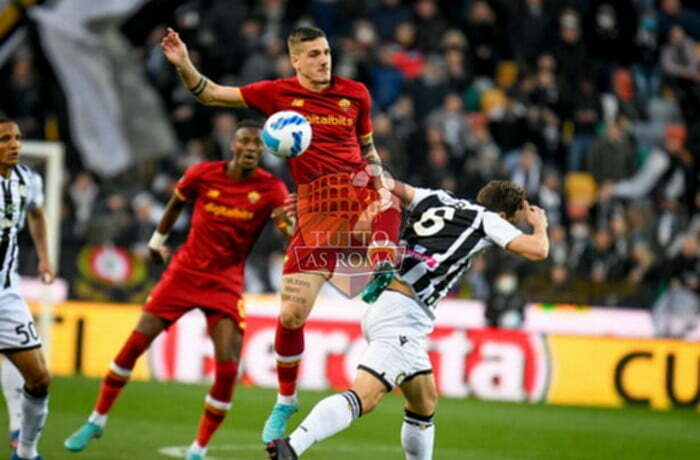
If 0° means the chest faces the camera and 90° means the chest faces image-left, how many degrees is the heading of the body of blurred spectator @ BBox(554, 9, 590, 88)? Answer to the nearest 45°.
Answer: approximately 0°

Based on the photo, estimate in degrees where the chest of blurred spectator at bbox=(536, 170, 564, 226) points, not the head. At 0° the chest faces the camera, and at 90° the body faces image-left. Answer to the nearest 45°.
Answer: approximately 0°

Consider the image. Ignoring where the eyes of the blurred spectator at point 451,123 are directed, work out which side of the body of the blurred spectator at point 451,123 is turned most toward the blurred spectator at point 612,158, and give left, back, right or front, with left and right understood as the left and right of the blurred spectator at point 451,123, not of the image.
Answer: left

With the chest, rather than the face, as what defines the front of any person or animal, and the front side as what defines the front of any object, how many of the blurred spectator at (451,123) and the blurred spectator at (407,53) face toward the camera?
2

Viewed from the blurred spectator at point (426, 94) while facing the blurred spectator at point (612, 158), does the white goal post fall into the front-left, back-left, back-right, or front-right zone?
back-right

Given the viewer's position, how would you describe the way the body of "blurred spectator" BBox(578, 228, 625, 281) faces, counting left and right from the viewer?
facing the viewer

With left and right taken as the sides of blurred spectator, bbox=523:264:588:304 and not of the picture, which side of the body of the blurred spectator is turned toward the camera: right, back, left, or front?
front

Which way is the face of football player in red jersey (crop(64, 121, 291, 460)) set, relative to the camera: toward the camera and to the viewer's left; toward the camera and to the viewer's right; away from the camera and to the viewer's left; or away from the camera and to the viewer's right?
toward the camera and to the viewer's right

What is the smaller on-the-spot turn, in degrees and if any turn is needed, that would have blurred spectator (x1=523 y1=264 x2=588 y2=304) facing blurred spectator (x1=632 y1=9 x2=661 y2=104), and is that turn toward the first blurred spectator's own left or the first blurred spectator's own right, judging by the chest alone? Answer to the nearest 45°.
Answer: approximately 180°

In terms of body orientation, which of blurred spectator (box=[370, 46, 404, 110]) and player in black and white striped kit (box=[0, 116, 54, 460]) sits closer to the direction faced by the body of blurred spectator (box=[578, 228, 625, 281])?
the player in black and white striped kit
